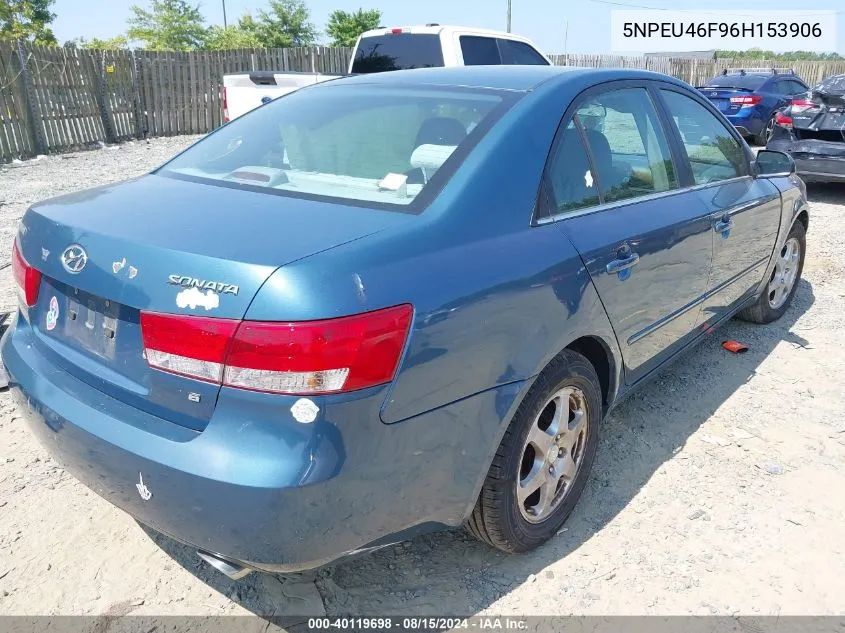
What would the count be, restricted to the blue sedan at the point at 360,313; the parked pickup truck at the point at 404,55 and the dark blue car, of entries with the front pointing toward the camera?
0

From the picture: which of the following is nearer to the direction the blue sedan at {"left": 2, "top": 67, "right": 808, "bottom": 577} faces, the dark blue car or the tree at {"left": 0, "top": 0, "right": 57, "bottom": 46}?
the dark blue car

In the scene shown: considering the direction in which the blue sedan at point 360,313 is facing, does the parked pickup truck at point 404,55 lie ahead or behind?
ahead

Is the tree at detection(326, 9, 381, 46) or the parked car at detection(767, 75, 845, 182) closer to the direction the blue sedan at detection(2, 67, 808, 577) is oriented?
the parked car

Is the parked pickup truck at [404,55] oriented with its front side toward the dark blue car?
yes

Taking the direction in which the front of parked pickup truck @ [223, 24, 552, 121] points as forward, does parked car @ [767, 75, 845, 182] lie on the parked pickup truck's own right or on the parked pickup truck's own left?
on the parked pickup truck's own right

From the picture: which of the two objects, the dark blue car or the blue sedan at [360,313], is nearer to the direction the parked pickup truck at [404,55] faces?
the dark blue car

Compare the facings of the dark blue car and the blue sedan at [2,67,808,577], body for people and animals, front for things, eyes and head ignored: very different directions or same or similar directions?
same or similar directions

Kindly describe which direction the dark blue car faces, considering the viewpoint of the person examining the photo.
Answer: facing away from the viewer and to the right of the viewer

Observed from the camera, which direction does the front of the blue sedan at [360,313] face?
facing away from the viewer and to the right of the viewer

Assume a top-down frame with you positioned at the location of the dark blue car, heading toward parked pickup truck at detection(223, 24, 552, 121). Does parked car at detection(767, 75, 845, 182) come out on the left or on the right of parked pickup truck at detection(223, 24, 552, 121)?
left

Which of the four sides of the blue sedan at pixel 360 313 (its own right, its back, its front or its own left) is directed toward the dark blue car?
front

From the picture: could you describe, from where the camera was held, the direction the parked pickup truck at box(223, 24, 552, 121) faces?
facing away from the viewer and to the right of the viewer

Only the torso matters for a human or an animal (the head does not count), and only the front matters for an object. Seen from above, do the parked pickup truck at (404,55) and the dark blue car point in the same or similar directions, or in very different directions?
same or similar directions
